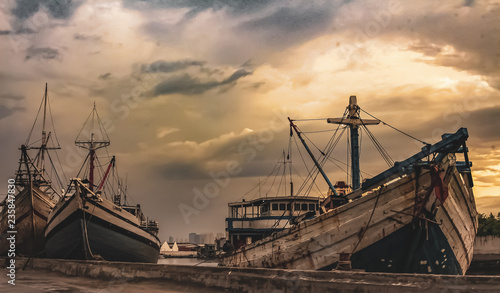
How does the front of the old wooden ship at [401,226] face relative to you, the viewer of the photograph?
facing the viewer and to the right of the viewer

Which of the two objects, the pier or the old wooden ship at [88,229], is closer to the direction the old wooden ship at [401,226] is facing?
the pier

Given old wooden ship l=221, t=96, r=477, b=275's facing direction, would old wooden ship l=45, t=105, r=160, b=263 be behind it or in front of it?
behind
